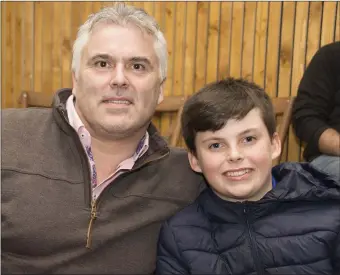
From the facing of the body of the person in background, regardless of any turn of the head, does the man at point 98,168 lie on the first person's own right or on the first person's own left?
on the first person's own right

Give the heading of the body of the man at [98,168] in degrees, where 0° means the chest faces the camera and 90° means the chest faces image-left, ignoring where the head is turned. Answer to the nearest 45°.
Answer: approximately 0°

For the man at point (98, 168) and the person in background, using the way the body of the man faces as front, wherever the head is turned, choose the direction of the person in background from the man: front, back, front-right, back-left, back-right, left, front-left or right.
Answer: back-left

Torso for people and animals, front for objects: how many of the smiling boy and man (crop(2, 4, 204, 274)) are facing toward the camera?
2

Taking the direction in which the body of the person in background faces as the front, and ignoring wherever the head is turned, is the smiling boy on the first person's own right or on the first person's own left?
on the first person's own right

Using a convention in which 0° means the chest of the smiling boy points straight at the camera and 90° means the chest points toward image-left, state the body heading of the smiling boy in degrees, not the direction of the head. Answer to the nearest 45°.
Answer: approximately 0°
